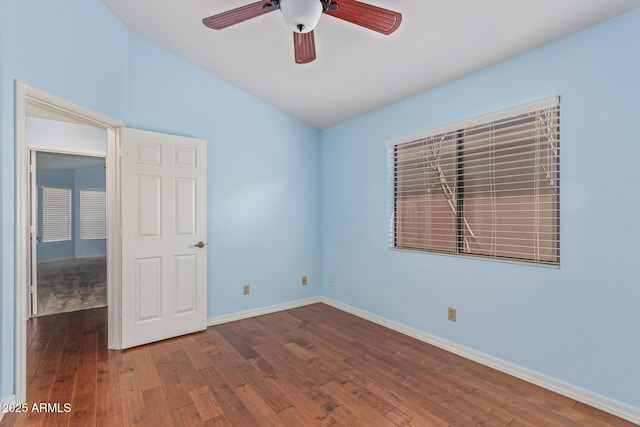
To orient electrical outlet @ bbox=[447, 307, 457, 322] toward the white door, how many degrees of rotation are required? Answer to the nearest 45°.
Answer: approximately 45° to its right

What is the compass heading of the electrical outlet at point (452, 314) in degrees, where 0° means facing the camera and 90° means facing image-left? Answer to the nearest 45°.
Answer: approximately 45°
